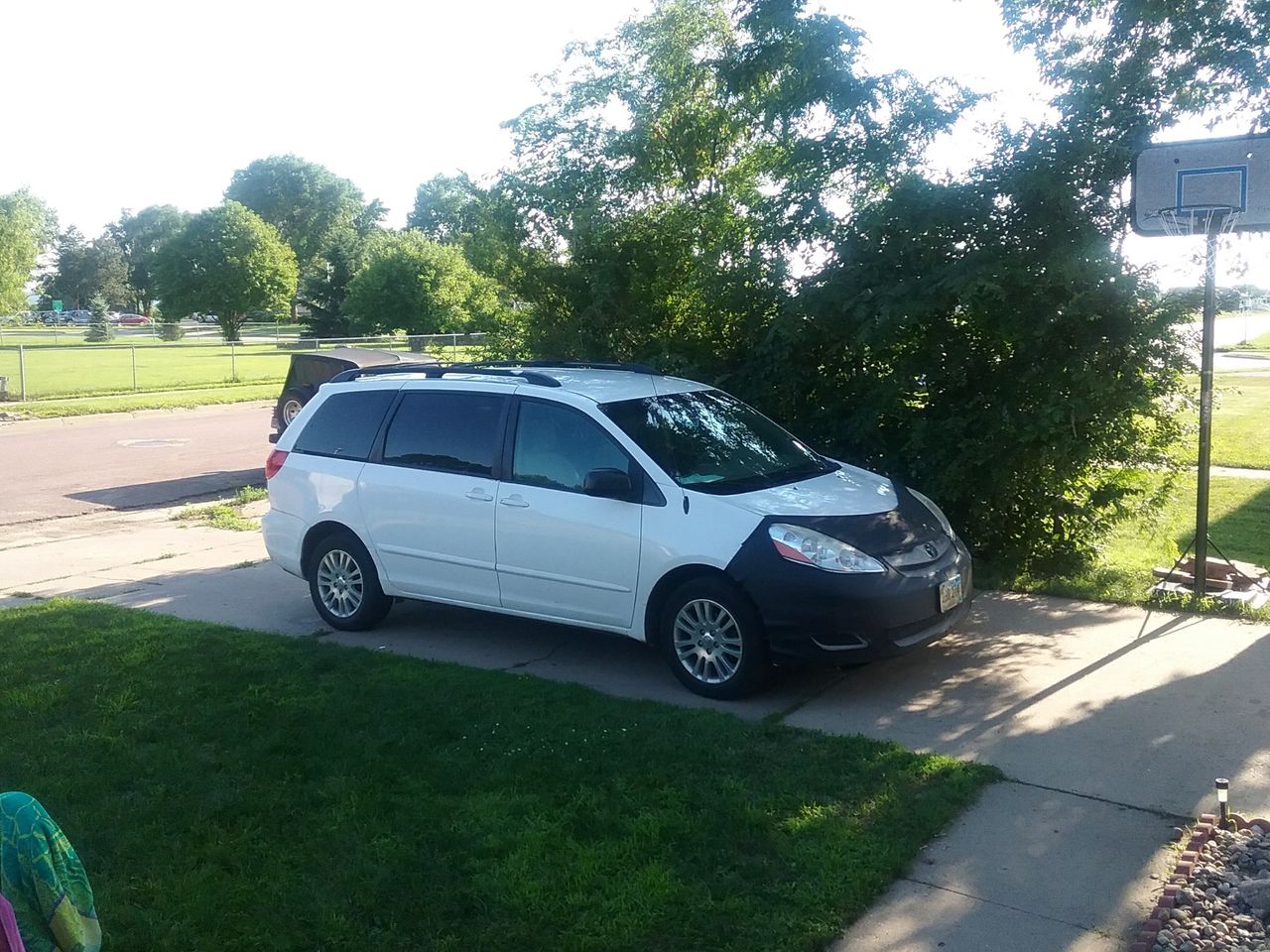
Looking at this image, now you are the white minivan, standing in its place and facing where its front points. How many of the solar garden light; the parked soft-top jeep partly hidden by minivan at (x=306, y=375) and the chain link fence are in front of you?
1

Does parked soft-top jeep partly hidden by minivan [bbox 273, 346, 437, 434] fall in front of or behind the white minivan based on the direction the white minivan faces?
behind

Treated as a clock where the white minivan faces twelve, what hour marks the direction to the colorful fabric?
The colorful fabric is roughly at 2 o'clock from the white minivan.

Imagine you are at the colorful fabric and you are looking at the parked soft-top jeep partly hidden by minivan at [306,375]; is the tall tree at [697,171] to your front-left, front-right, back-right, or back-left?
front-right

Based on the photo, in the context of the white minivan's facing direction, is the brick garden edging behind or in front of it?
in front

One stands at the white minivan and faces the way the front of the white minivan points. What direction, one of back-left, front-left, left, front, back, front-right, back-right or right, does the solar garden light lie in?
front

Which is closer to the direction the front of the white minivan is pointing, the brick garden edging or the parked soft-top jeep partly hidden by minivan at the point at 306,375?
the brick garden edging

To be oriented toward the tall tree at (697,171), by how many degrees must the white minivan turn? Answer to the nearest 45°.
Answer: approximately 135° to its left

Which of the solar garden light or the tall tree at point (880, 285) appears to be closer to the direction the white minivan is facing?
the solar garden light

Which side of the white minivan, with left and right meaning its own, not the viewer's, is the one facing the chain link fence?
back

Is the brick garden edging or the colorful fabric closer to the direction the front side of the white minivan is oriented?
the brick garden edging

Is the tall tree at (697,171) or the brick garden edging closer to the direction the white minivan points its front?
the brick garden edging

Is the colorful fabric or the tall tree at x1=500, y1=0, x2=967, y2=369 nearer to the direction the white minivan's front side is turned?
the colorful fabric

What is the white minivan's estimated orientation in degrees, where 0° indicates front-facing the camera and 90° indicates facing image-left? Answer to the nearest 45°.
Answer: approximately 315°
